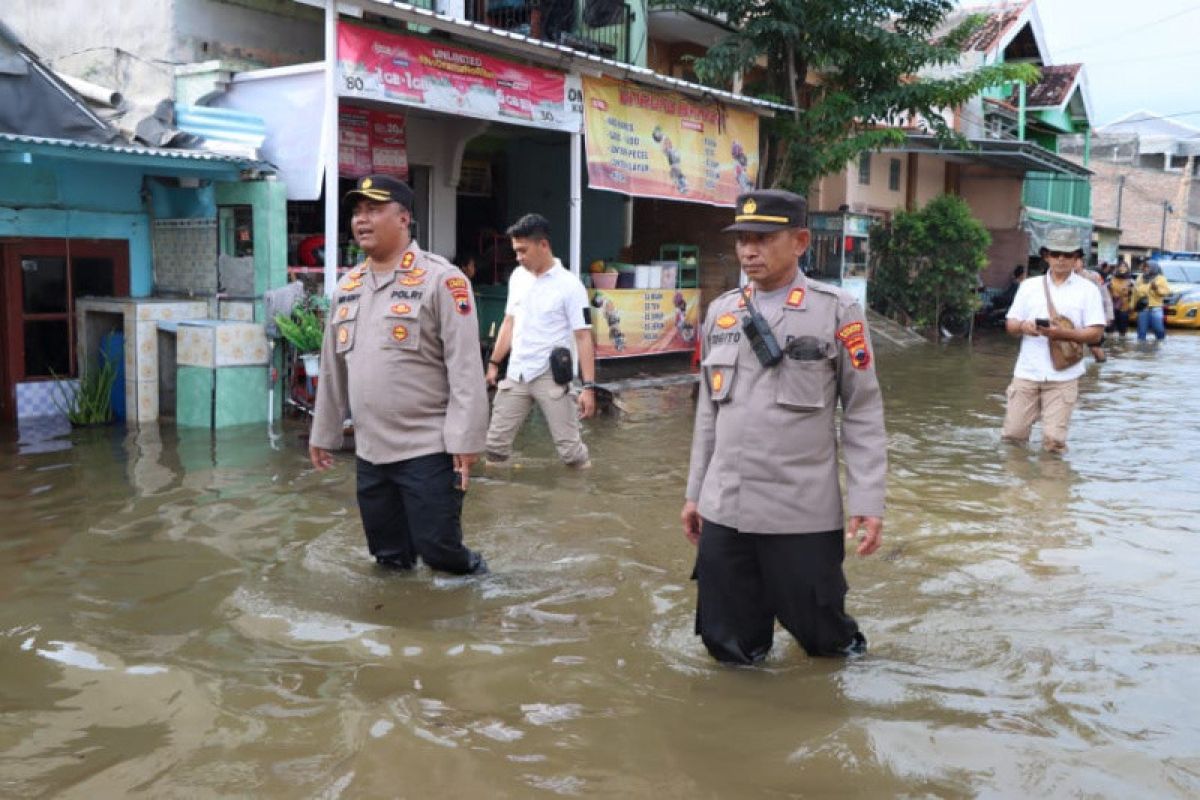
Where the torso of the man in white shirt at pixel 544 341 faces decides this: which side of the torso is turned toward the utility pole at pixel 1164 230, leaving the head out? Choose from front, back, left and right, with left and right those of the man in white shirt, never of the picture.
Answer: back

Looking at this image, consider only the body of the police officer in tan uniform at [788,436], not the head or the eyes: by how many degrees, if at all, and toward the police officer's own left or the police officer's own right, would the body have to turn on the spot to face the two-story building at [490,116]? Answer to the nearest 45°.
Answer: approximately 135° to the police officer's own right

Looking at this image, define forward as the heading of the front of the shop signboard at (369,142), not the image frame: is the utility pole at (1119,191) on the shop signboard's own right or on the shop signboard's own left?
on the shop signboard's own left

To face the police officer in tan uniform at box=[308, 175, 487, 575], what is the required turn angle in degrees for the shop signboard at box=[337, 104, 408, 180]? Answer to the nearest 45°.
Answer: approximately 45° to its right

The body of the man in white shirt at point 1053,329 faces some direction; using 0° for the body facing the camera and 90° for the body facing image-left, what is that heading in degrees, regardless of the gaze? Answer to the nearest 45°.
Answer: approximately 0°

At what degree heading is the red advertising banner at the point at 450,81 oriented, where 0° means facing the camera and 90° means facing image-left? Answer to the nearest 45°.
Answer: approximately 315°

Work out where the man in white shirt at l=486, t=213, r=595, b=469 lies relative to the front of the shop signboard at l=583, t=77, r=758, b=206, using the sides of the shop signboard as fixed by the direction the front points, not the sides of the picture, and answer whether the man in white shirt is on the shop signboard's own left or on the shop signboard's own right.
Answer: on the shop signboard's own right
